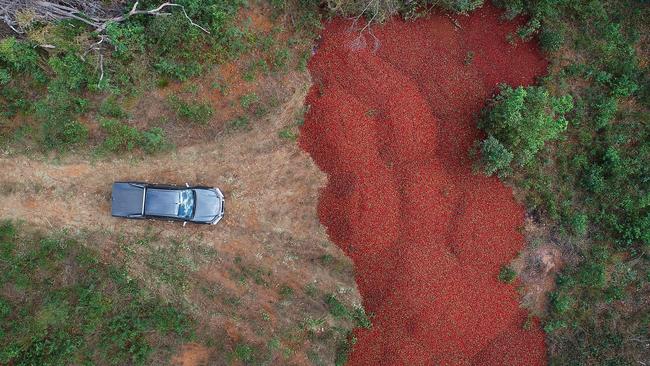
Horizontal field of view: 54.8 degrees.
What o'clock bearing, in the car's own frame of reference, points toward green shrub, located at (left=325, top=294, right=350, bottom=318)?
The green shrub is roughly at 12 o'clock from the car.

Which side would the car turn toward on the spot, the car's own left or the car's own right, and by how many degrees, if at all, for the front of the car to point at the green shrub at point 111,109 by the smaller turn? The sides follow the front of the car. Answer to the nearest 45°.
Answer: approximately 135° to the car's own left

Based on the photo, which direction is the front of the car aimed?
to the viewer's right
